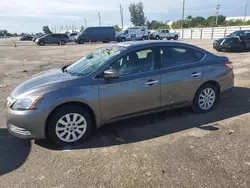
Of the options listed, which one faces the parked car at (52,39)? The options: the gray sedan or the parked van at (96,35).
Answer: the parked van at (96,35)

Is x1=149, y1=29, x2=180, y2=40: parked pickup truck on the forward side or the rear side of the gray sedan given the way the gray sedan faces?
on the rear side

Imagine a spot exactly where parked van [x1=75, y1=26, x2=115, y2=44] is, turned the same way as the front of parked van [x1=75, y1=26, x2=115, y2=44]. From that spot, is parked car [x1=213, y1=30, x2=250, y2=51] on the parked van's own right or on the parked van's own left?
on the parked van's own left

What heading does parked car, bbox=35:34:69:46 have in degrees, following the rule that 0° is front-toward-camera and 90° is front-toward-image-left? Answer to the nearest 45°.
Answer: approximately 90°

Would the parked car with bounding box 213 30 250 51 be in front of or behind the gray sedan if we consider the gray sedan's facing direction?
behind

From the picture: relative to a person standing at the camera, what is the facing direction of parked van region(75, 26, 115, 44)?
facing to the left of the viewer

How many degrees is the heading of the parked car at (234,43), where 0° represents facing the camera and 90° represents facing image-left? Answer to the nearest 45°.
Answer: approximately 45°

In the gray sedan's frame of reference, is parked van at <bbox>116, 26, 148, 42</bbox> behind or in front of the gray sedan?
behind

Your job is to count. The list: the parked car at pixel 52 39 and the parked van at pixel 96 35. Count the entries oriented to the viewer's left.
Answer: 2

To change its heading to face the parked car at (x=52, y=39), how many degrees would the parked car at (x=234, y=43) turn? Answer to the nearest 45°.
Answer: approximately 45° to its right
